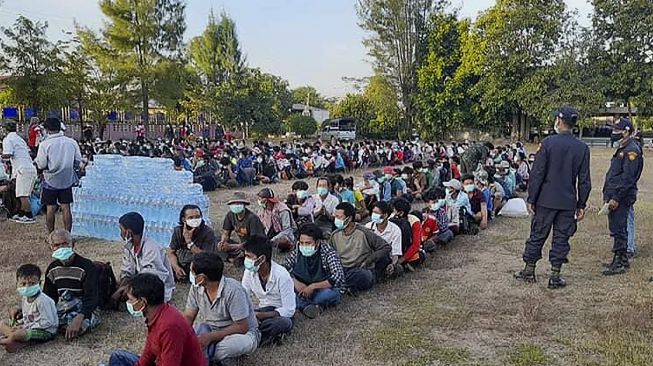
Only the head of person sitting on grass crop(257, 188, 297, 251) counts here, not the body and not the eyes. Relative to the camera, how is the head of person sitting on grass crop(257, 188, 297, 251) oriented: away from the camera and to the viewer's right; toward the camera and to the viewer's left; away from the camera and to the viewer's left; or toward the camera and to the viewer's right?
toward the camera and to the viewer's left

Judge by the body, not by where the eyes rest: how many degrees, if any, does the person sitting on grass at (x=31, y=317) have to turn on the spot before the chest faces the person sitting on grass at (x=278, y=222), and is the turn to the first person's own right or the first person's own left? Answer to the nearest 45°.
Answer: approximately 180°

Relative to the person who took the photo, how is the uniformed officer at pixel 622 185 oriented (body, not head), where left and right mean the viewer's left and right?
facing to the left of the viewer

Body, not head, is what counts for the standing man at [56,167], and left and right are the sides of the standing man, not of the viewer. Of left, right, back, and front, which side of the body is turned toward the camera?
back

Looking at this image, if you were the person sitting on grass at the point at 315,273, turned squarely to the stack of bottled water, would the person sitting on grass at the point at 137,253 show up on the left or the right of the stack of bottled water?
left

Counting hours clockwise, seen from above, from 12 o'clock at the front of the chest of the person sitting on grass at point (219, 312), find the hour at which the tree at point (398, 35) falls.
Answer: The tree is roughly at 5 o'clock from the person sitting on grass.

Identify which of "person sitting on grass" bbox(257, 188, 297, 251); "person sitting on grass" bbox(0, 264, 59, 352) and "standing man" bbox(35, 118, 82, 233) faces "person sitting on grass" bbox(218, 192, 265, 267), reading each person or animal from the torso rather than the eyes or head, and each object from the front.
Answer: "person sitting on grass" bbox(257, 188, 297, 251)

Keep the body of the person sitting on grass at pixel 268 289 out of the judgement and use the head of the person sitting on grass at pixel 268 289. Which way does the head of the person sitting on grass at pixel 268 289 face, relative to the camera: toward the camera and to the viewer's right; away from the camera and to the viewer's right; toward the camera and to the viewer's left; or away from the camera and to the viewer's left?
toward the camera and to the viewer's left

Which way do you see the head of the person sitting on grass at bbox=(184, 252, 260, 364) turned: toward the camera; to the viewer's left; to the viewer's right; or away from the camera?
to the viewer's left
